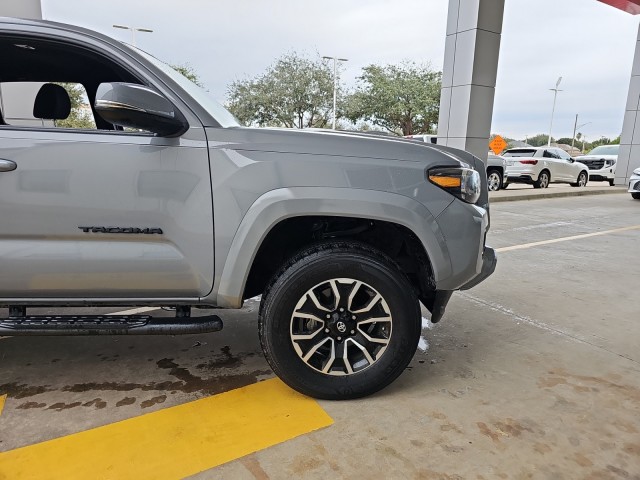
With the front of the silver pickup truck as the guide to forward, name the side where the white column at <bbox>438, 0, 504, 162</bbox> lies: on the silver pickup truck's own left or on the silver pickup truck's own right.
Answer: on the silver pickup truck's own left

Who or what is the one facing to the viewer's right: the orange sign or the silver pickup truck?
the silver pickup truck

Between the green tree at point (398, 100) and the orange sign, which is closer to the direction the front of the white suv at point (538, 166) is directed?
the green tree

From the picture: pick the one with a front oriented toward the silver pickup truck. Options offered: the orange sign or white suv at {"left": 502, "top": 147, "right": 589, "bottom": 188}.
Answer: the orange sign

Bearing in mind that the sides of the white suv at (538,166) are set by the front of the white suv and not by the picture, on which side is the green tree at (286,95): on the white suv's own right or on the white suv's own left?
on the white suv's own left

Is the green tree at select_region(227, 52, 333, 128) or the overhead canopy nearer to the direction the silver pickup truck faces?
the overhead canopy

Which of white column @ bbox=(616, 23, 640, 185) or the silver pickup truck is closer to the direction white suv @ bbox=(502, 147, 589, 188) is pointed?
the white column

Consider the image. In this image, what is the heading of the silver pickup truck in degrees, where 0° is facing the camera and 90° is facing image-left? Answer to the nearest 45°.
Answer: approximately 270°

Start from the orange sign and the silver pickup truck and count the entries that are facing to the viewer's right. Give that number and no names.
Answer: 1

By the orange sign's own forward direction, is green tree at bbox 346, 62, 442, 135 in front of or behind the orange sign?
behind
